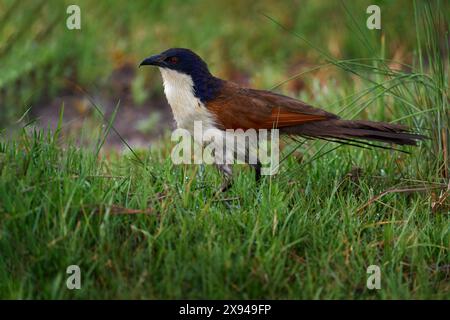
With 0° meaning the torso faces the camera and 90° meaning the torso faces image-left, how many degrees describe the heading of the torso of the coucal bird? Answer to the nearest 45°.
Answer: approximately 90°
